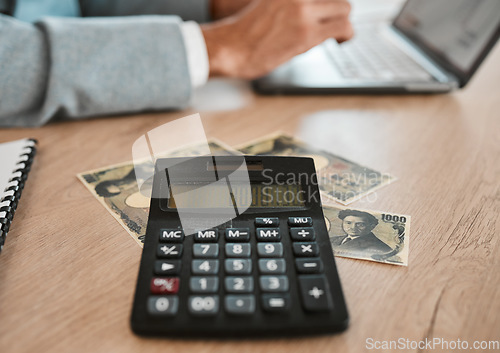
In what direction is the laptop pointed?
to the viewer's left

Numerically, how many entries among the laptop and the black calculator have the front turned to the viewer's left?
1

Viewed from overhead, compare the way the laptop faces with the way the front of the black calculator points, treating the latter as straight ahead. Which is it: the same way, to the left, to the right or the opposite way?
to the right
